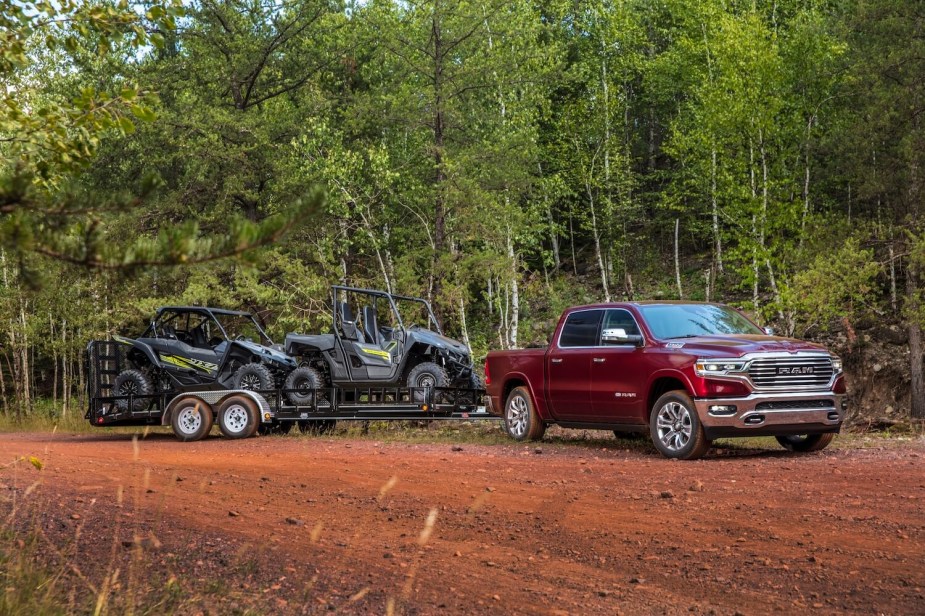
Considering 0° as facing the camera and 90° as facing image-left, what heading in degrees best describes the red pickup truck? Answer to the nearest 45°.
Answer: approximately 315°

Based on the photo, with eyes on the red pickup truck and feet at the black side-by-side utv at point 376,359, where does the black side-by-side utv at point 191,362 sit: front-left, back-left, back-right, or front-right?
back-right

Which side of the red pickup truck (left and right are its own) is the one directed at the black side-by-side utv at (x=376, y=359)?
back

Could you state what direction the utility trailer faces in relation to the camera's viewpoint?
facing to the right of the viewer

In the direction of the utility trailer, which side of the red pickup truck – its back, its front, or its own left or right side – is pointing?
back

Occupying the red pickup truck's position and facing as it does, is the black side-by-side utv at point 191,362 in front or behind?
behind
